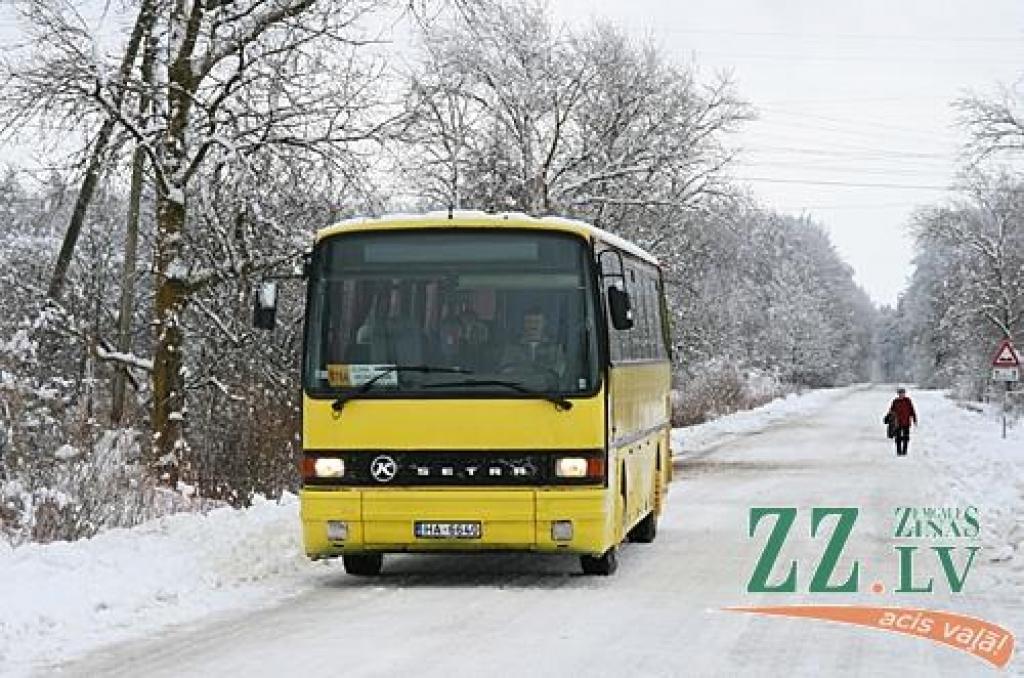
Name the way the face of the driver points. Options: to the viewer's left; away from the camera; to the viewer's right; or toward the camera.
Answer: toward the camera

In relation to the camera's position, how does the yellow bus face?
facing the viewer

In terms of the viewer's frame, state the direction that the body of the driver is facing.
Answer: toward the camera

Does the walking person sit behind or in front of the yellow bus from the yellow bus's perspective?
behind

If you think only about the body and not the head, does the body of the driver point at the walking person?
no
